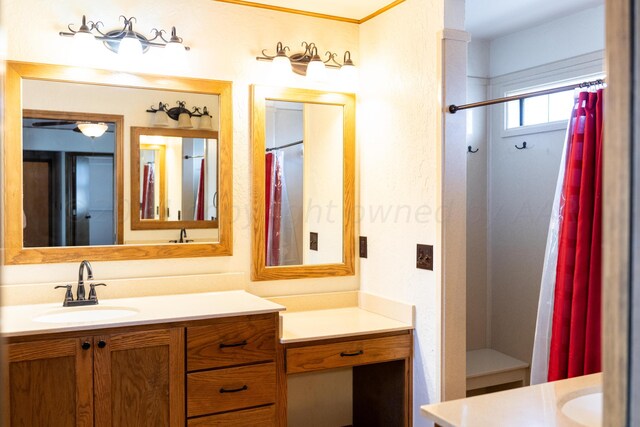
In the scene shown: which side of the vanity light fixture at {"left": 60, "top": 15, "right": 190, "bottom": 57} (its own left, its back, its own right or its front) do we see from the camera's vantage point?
front

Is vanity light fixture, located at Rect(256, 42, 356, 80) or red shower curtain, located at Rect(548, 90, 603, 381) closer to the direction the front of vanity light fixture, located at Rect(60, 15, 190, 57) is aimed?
the red shower curtain

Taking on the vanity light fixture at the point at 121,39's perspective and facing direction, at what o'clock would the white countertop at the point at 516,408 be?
The white countertop is roughly at 11 o'clock from the vanity light fixture.

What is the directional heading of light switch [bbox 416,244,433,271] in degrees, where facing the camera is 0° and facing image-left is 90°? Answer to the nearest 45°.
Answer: approximately 45°

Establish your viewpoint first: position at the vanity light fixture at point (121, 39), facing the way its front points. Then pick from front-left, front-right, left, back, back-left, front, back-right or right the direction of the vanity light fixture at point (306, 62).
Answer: left

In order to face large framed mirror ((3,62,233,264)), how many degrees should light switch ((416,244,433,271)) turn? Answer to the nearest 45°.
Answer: approximately 45° to its right

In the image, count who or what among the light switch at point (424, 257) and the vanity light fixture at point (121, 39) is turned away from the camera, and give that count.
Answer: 0

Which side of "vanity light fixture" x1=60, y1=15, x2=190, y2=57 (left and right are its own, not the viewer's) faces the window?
left

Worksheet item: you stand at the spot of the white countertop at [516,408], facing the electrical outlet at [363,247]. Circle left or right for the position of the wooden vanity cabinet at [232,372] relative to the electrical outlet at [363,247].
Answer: left
